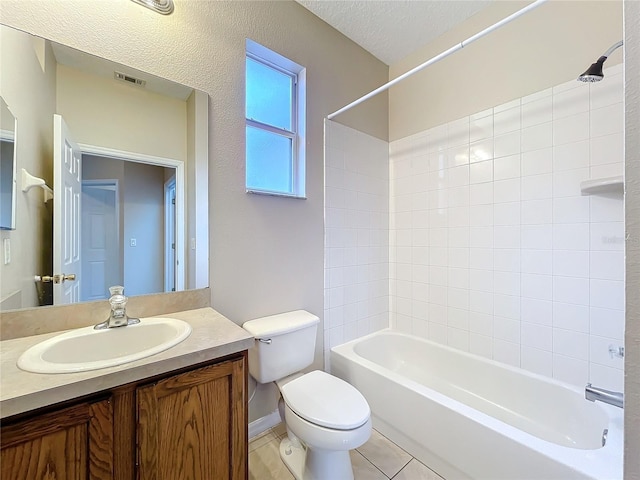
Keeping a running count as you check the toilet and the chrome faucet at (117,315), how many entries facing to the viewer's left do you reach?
0

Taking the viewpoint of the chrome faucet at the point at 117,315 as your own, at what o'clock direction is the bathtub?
The bathtub is roughly at 10 o'clock from the chrome faucet.

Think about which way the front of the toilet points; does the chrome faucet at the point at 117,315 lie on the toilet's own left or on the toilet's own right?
on the toilet's own right

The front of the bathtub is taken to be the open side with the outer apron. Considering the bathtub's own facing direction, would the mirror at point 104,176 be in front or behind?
in front

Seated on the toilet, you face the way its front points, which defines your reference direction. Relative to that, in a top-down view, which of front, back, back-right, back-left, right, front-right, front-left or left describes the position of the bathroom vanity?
right

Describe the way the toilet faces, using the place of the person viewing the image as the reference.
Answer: facing the viewer and to the right of the viewer

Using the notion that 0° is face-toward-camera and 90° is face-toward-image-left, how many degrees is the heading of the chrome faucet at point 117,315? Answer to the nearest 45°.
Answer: approximately 0°
